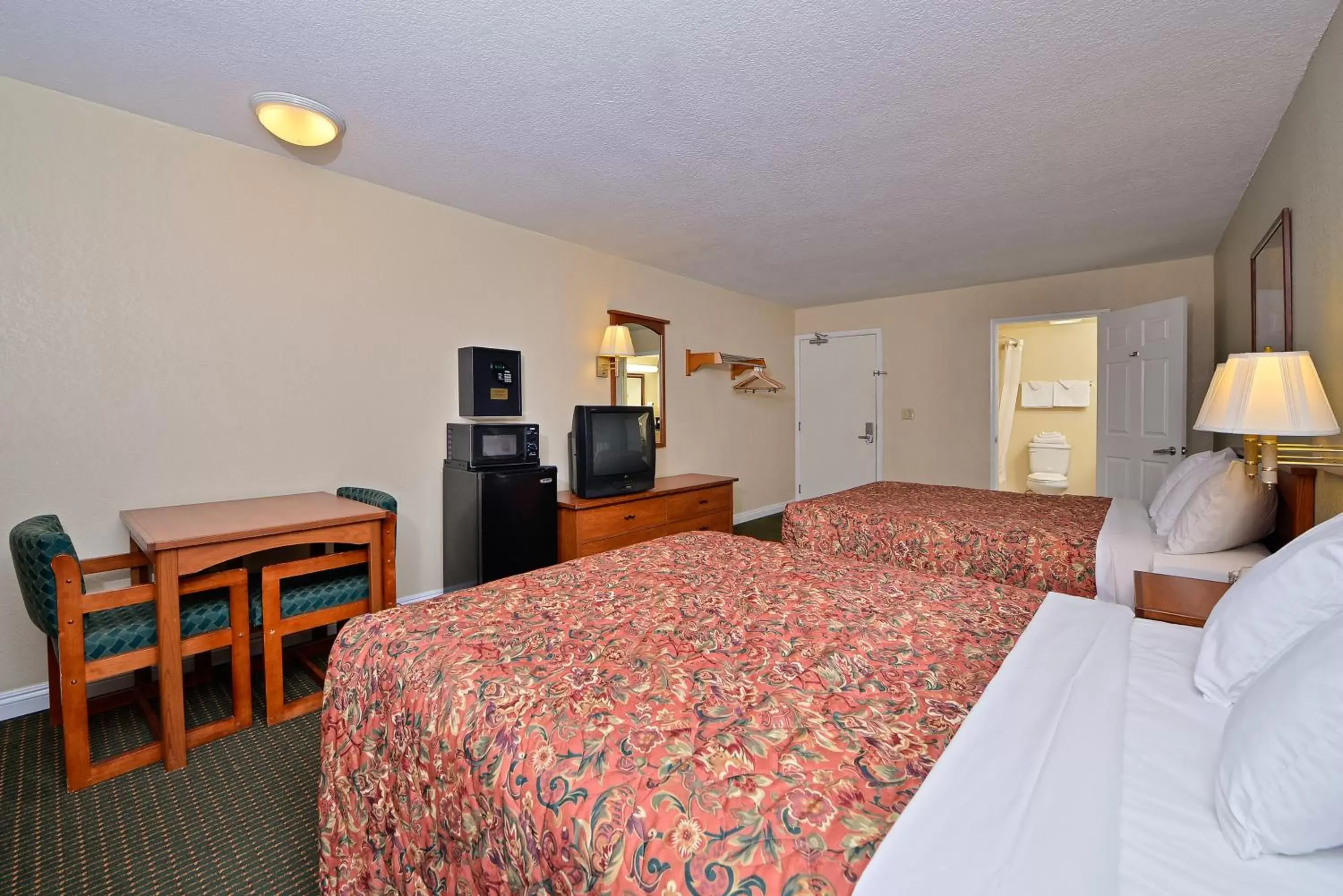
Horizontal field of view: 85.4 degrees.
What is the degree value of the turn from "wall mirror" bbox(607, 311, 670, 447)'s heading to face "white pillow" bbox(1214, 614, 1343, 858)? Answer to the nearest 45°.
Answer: approximately 45° to its right

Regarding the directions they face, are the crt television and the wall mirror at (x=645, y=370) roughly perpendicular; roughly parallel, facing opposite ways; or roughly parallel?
roughly parallel

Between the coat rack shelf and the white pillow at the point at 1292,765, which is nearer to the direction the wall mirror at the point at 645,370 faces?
the white pillow

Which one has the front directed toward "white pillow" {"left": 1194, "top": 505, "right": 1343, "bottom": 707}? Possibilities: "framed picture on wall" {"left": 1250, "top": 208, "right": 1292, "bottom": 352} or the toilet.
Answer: the toilet

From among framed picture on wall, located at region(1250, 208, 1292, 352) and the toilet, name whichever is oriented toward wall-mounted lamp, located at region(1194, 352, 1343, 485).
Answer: the toilet

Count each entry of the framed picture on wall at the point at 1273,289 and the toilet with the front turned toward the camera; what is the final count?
1

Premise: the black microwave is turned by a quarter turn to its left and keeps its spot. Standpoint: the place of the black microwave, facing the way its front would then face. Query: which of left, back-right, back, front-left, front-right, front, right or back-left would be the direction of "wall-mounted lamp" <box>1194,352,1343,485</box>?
right

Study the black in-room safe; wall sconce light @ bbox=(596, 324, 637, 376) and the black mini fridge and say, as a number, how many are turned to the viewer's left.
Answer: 0

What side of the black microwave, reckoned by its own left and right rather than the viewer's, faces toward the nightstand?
front

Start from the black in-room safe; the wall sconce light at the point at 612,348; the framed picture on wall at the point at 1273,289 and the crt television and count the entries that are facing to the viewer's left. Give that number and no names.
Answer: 1

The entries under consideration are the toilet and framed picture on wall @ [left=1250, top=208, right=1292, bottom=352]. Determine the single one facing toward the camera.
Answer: the toilet

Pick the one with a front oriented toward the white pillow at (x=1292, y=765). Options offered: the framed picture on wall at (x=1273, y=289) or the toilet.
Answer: the toilet

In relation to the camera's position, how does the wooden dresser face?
facing the viewer and to the right of the viewer

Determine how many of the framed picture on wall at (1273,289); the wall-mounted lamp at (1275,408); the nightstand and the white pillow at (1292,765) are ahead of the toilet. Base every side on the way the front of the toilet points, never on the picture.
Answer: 4

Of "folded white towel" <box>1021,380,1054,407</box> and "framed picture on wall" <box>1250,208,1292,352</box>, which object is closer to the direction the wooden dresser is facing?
the framed picture on wall

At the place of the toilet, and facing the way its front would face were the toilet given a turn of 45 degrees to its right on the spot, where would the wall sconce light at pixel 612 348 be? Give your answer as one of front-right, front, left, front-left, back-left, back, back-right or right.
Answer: front

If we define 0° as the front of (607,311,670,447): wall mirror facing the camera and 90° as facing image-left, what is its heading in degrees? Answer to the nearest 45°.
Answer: approximately 315°

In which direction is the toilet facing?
toward the camera
